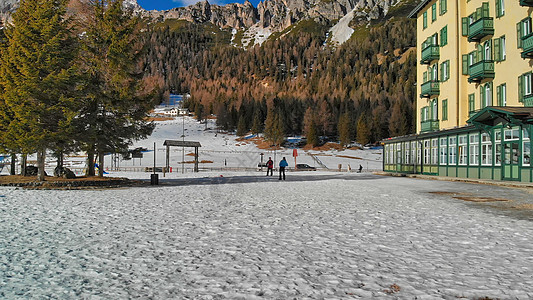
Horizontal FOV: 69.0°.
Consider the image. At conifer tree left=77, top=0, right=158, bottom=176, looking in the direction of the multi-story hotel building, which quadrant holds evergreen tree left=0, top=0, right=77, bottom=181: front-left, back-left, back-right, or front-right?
back-right

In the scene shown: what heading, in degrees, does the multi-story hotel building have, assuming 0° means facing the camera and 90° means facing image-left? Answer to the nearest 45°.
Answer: approximately 45°

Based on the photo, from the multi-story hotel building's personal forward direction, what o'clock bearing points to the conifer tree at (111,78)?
The conifer tree is roughly at 12 o'clock from the multi-story hotel building.

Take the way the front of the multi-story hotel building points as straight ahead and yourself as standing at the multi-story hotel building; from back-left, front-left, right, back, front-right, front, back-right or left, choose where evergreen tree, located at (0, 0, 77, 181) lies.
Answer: front
